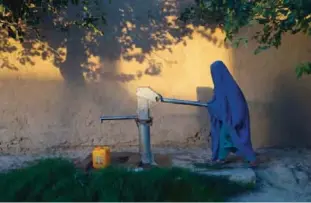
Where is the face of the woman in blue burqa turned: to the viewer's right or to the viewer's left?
to the viewer's left

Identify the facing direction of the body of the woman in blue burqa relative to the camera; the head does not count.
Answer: to the viewer's left

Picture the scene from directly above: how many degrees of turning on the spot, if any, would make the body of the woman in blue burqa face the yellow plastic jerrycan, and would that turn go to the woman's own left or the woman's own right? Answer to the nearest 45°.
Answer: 0° — they already face it
